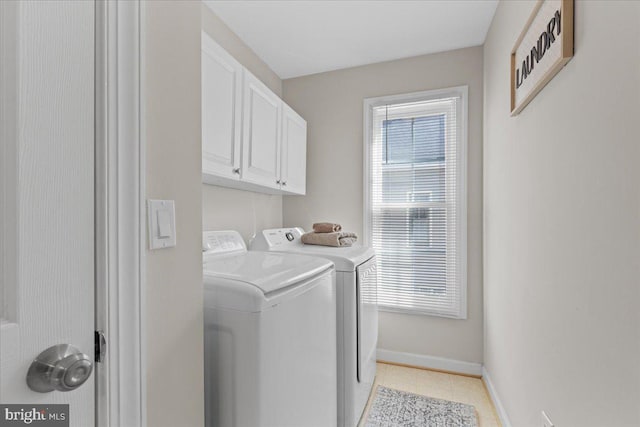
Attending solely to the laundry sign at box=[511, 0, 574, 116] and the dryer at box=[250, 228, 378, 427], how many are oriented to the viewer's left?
1

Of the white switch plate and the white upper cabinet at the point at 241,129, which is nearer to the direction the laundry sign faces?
the white upper cabinet

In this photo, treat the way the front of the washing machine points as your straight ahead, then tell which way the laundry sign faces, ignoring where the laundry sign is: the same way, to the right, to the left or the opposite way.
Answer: the opposite way

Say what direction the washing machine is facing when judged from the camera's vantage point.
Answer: facing the viewer and to the right of the viewer

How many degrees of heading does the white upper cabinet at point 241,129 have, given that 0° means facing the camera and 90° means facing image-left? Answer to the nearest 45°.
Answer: approximately 315°

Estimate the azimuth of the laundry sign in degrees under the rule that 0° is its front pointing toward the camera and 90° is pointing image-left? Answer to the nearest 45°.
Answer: approximately 90°

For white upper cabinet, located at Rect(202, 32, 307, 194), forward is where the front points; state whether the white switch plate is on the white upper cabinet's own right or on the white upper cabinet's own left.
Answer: on the white upper cabinet's own right

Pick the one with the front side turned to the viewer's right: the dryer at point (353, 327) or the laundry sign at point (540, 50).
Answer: the dryer

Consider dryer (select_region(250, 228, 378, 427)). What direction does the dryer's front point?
to the viewer's right

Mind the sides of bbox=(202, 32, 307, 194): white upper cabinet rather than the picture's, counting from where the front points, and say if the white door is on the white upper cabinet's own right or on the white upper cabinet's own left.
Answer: on the white upper cabinet's own right
